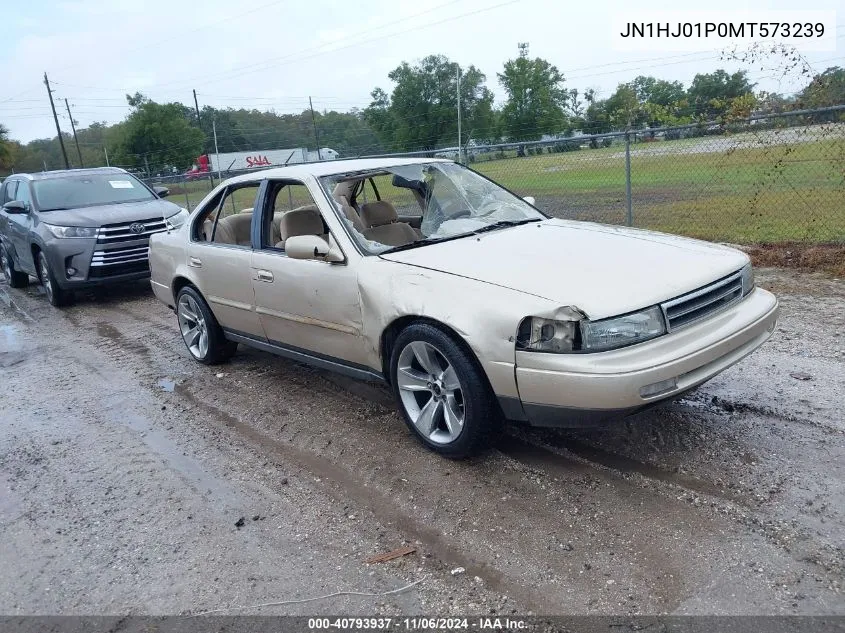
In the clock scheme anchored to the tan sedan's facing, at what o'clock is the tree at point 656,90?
The tree is roughly at 8 o'clock from the tan sedan.

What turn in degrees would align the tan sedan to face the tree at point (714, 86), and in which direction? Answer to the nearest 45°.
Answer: approximately 135° to its left

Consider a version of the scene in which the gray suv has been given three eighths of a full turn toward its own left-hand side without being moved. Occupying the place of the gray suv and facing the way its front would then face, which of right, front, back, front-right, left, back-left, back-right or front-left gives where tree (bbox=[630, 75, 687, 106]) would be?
front-right

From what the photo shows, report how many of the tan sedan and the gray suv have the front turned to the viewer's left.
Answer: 0

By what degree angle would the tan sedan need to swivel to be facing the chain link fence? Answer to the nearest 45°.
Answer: approximately 90° to its left

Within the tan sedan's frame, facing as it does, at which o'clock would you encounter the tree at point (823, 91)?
The tree is roughly at 9 o'clock from the tan sedan.

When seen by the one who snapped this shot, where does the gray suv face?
facing the viewer and to the right of the viewer

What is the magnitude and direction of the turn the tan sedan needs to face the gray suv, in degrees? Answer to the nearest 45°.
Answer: approximately 180°

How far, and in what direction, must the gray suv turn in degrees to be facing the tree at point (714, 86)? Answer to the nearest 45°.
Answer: approximately 90° to its left
